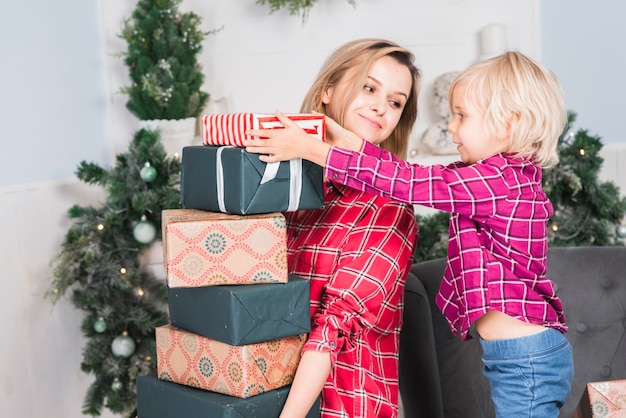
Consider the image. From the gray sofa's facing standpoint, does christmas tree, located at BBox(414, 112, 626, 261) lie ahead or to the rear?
to the rear

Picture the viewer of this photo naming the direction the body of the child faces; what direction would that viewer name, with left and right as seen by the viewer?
facing to the left of the viewer

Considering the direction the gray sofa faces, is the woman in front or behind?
in front

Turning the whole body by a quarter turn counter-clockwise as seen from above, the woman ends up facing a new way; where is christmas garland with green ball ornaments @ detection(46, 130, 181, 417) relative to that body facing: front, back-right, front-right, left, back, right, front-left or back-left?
back

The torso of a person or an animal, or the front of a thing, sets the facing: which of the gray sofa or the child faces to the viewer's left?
the child

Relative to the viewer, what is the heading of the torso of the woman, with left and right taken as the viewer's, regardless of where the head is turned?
facing the viewer and to the left of the viewer

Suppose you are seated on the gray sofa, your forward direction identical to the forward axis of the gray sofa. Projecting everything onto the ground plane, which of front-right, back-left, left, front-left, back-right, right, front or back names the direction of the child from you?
front

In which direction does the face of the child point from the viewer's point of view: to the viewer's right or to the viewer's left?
to the viewer's left

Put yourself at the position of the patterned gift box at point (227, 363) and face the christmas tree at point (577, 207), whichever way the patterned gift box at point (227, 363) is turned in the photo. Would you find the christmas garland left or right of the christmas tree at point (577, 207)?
left

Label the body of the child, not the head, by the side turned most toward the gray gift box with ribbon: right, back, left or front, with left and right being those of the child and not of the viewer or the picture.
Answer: front

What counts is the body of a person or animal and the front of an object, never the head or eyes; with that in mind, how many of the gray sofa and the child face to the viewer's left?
1

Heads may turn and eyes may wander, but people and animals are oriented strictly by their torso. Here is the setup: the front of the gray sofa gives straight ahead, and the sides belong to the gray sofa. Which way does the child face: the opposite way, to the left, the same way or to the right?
to the right

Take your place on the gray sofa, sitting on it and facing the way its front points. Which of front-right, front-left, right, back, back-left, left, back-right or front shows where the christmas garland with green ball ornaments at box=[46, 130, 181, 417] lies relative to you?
right

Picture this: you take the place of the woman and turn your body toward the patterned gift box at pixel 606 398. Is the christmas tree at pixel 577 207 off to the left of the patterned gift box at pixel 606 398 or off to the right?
left

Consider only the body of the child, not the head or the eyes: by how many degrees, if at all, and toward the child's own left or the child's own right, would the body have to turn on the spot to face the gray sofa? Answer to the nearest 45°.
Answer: approximately 90° to the child's own right

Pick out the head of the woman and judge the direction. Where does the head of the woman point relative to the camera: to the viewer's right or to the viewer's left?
to the viewer's right

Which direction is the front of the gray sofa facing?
toward the camera

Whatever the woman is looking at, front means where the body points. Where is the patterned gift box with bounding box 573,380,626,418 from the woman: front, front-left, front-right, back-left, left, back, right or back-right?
back-left
